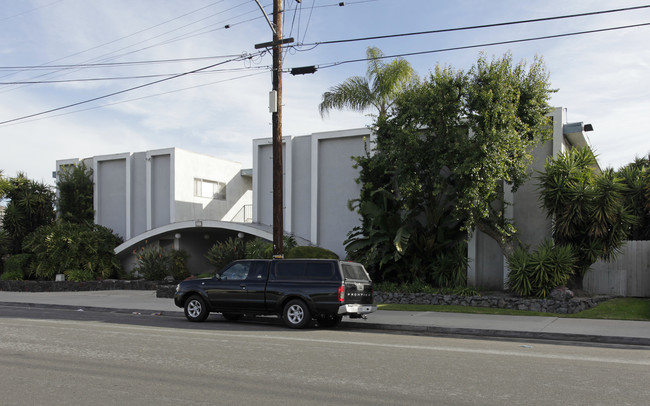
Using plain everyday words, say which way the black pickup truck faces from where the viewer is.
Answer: facing away from the viewer and to the left of the viewer

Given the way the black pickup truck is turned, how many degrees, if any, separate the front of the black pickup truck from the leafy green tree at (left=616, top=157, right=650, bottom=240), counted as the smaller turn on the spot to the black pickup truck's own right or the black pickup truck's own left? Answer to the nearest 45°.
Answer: approximately 90° to the black pickup truck's own right

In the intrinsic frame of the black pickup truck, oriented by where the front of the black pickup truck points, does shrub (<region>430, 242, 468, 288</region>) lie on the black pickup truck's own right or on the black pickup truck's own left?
on the black pickup truck's own right

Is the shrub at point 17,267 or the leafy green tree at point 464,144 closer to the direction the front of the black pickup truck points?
the shrub

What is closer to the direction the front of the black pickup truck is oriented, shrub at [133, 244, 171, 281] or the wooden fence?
the shrub

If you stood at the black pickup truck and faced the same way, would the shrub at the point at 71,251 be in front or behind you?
in front

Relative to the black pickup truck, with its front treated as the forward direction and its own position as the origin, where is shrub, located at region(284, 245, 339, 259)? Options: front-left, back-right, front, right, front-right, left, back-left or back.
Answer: front-right

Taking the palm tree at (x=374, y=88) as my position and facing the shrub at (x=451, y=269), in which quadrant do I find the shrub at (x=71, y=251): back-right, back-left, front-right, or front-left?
back-right

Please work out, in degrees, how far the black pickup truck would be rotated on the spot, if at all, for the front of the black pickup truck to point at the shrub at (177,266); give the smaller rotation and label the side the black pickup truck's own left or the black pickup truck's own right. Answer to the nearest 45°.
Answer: approximately 45° to the black pickup truck's own right

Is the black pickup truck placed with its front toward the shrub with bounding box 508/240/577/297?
no

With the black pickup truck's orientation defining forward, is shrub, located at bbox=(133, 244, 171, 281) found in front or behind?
in front

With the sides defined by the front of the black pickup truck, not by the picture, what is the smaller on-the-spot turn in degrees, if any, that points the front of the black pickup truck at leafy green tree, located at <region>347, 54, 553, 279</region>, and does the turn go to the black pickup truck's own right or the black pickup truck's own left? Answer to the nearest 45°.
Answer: approximately 90° to the black pickup truck's own right
